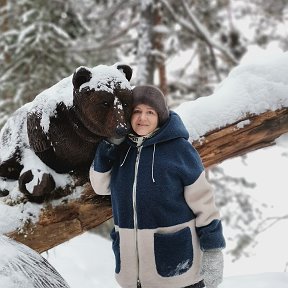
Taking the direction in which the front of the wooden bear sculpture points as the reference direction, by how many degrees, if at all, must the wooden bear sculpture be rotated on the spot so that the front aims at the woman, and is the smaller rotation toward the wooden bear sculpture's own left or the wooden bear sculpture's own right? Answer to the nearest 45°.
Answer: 0° — it already faces them

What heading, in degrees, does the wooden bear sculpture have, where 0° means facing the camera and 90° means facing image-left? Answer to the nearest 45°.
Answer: approximately 315°
